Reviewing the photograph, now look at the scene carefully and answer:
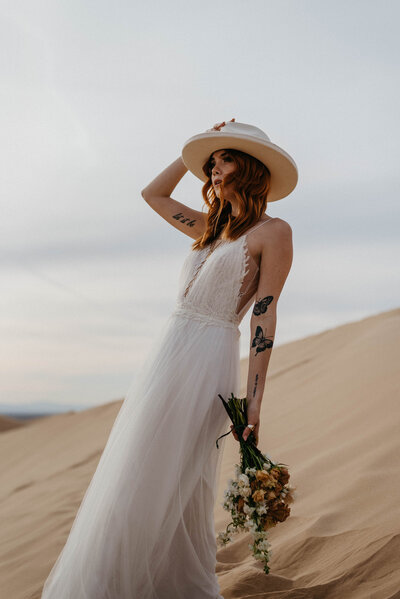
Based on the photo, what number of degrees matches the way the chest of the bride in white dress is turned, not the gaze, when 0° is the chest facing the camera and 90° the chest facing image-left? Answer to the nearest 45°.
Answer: approximately 45°
